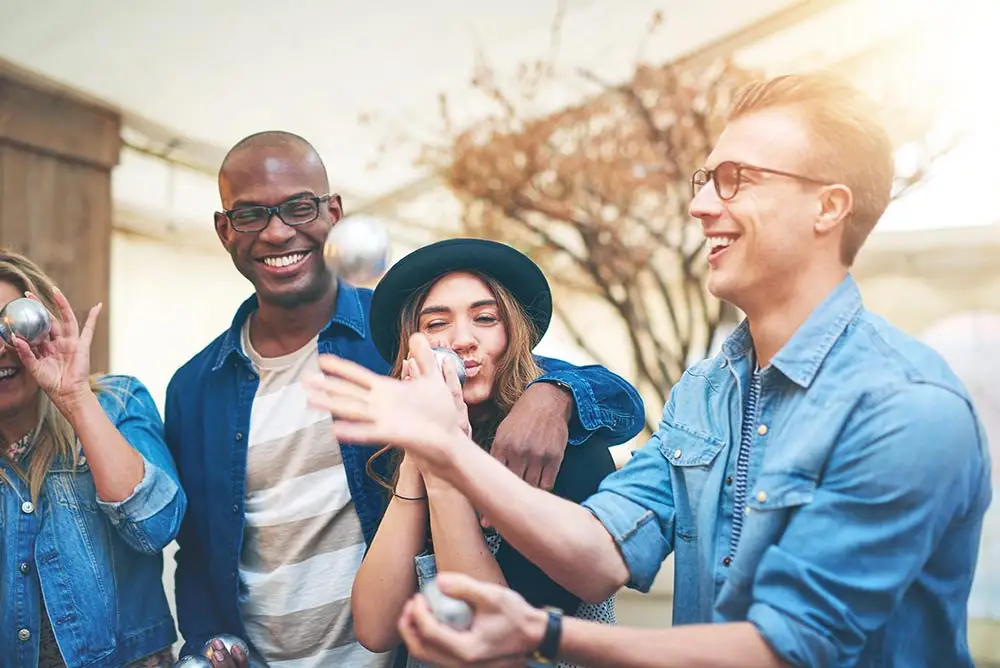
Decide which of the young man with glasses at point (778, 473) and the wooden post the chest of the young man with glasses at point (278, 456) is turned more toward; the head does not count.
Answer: the young man with glasses

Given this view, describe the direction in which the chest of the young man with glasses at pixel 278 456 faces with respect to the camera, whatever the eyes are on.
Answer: toward the camera

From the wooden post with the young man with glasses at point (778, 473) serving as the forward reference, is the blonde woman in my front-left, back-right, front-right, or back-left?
front-right

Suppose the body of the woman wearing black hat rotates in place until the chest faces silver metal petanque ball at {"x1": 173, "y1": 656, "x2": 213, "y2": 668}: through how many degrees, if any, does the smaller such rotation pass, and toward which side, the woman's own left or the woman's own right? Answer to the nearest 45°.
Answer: approximately 90° to the woman's own right

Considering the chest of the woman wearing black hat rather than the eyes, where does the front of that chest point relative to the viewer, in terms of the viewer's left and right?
facing the viewer

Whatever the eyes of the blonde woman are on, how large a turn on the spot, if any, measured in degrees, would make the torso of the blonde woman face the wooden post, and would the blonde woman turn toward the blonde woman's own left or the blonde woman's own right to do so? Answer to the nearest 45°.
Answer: approximately 180°

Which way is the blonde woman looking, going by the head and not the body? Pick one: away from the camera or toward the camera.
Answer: toward the camera

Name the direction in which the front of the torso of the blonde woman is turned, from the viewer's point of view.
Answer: toward the camera

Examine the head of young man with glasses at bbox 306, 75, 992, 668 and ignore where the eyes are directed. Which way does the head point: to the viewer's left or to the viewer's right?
to the viewer's left

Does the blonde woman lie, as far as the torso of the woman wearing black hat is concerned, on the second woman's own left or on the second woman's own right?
on the second woman's own right

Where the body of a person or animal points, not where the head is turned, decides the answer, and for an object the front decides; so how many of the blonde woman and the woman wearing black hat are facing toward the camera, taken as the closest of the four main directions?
2
